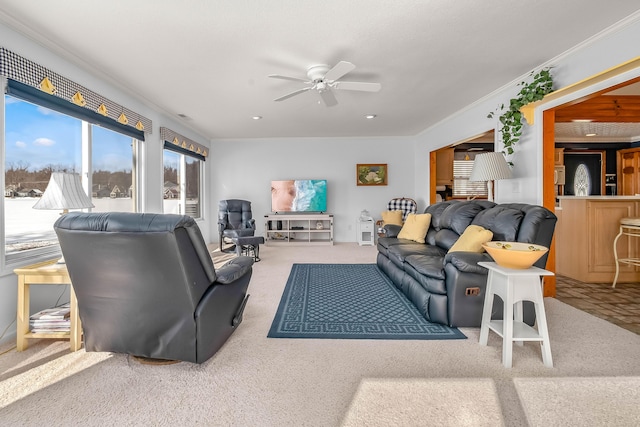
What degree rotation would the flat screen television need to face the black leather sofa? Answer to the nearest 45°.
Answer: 0° — it already faces it

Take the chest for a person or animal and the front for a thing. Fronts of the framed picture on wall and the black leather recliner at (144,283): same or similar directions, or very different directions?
very different directions

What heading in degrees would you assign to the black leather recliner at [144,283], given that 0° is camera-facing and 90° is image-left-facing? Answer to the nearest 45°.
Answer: approximately 225°

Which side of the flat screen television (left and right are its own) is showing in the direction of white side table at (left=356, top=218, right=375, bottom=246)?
left

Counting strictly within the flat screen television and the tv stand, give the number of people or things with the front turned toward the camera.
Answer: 2

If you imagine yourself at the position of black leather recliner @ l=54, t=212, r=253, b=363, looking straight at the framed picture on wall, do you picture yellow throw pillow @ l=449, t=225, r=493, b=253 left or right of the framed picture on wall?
right

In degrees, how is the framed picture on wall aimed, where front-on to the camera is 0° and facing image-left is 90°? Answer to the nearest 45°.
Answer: approximately 0°

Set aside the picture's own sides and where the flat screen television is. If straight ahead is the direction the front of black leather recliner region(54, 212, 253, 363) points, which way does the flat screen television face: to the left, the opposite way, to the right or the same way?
the opposite way

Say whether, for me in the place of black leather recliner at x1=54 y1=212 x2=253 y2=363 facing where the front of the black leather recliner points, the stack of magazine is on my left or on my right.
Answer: on my left

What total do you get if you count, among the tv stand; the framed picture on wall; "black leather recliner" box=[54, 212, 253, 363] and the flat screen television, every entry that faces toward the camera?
3

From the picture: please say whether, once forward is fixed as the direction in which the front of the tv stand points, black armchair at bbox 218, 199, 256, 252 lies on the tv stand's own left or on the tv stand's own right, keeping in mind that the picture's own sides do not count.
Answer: on the tv stand's own right

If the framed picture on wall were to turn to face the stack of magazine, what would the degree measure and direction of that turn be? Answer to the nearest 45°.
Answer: approximately 45° to its right

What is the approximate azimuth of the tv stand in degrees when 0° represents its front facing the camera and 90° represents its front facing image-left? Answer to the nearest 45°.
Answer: approximately 0°

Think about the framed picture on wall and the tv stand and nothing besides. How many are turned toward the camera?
2

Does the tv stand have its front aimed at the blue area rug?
yes
